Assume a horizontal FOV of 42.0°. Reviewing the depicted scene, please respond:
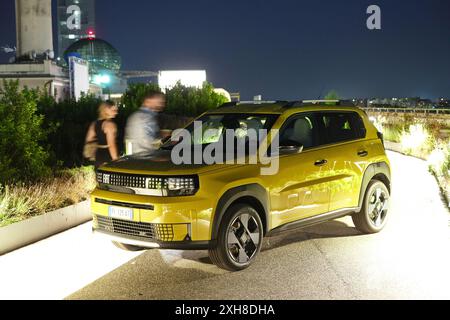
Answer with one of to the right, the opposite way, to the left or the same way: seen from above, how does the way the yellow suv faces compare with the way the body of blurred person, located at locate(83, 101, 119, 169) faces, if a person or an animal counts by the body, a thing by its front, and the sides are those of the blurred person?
the opposite way

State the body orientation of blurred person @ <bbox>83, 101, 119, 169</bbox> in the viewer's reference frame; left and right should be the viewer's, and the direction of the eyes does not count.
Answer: facing away from the viewer and to the right of the viewer

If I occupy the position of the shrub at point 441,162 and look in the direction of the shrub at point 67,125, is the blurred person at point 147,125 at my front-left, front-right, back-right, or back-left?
front-left

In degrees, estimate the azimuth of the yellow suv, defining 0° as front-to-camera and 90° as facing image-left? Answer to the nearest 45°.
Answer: approximately 45°

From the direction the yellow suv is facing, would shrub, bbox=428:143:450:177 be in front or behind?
behind

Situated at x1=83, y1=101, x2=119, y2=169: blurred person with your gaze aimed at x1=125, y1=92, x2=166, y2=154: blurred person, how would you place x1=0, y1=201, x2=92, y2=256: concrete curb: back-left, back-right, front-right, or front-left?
back-right

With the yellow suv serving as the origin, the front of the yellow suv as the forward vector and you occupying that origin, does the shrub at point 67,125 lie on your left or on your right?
on your right

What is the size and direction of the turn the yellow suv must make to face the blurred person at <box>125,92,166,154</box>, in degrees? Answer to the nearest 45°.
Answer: approximately 90° to its right

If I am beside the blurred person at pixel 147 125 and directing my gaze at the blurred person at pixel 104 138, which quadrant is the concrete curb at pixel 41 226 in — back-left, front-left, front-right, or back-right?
front-left

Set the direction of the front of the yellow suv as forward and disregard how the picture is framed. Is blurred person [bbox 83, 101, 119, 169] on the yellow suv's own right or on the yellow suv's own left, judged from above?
on the yellow suv's own right

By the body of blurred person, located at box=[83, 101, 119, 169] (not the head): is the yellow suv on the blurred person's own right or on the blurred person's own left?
on the blurred person's own right

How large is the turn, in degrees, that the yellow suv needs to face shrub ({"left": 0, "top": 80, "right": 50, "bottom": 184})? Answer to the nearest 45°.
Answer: approximately 90° to its right
